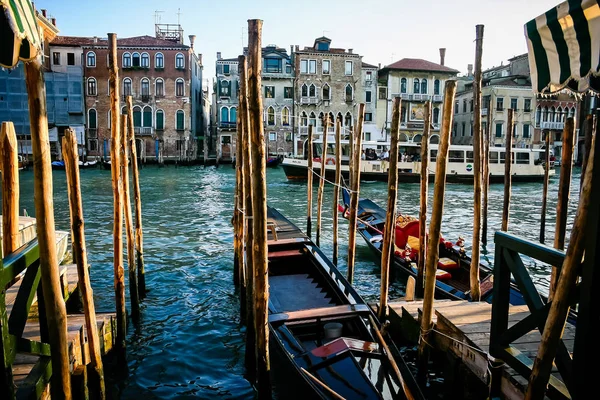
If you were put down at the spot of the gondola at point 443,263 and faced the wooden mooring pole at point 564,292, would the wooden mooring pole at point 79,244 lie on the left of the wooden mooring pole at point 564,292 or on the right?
right

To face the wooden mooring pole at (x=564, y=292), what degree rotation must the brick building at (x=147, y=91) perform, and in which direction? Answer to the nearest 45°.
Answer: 0° — it already faces it

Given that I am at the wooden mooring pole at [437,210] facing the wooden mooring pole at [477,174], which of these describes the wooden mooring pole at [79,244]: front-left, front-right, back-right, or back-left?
back-left

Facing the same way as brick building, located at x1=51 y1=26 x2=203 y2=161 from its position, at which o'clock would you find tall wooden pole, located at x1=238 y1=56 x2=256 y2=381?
The tall wooden pole is roughly at 12 o'clock from the brick building.

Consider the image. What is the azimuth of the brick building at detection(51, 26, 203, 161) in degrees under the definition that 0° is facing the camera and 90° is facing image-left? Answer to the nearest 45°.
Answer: approximately 0°

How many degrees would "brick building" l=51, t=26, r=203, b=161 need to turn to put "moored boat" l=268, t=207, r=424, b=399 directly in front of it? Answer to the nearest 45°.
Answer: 0° — it already faces it

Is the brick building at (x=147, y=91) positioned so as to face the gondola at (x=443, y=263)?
yes

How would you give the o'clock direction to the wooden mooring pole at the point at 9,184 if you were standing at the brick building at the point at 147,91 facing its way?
The wooden mooring pole is roughly at 12 o'clock from the brick building.
